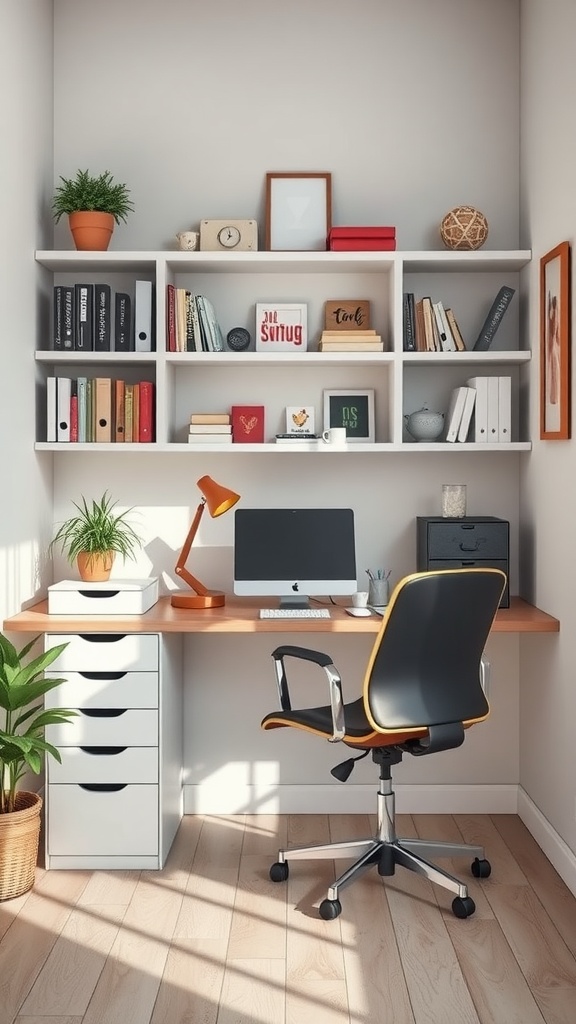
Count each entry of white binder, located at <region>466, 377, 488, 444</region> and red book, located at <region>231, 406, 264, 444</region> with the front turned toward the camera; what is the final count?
2

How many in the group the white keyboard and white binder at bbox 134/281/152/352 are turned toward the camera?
2

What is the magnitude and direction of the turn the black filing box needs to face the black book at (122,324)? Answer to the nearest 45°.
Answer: approximately 90° to its right

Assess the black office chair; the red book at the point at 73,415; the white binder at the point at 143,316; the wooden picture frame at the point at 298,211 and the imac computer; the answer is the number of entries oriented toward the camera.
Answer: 4

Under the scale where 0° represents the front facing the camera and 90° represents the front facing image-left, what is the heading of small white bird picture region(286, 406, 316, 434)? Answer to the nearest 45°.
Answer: approximately 0°

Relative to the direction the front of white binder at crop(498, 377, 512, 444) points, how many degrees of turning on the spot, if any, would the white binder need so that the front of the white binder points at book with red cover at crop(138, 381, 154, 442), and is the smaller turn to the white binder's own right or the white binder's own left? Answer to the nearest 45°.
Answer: approximately 90° to the white binder's own right
